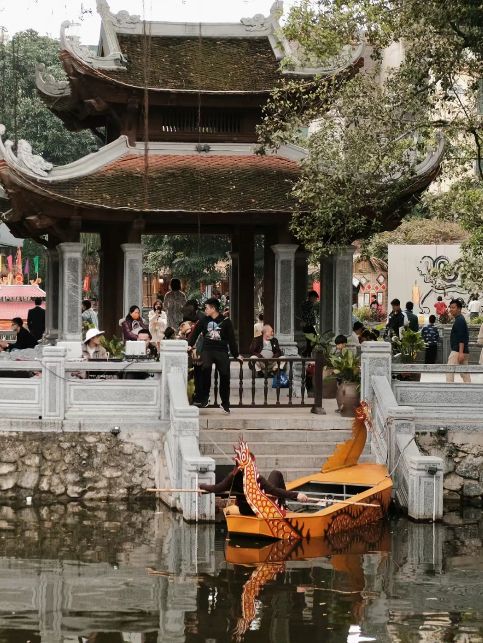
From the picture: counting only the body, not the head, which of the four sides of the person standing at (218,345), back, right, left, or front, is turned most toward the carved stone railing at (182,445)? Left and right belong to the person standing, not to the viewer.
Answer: front

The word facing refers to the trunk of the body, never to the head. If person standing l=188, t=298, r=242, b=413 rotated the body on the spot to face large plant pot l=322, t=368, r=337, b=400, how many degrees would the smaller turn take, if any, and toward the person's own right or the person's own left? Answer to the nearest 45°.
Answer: approximately 135° to the person's own left

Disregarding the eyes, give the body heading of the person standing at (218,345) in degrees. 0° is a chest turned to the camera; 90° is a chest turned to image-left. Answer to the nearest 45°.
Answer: approximately 0°

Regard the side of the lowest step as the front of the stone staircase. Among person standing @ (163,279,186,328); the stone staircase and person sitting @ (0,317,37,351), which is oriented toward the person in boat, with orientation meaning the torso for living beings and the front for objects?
the stone staircase

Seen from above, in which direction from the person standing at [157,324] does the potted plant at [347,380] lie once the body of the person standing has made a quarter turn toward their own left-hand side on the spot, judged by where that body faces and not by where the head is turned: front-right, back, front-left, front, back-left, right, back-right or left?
front-right

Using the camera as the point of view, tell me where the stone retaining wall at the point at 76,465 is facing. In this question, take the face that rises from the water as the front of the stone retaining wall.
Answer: facing the viewer

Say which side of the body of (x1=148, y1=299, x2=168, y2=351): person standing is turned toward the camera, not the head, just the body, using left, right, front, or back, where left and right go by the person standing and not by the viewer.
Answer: front

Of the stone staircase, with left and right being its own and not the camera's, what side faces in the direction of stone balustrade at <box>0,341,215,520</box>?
right

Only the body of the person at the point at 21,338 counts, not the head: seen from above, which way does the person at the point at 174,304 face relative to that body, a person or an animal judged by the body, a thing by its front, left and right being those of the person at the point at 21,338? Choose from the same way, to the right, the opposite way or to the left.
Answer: to the right
